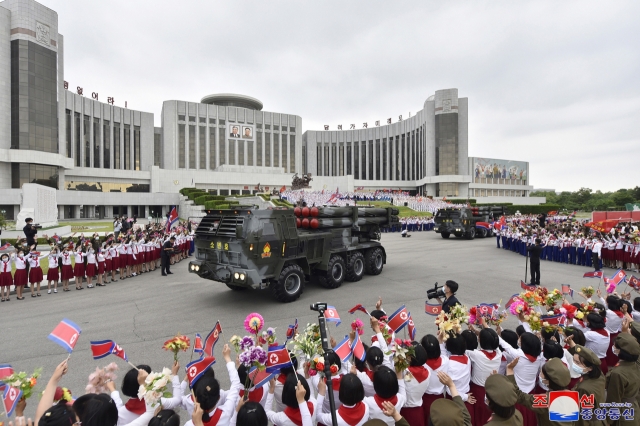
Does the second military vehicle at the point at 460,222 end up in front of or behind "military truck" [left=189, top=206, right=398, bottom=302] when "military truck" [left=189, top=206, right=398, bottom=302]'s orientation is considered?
behind

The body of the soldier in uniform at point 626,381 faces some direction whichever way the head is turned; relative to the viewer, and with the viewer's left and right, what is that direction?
facing away from the viewer and to the left of the viewer

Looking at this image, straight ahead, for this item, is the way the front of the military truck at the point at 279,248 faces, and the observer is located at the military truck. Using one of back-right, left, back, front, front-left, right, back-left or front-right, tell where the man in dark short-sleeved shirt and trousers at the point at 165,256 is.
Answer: right

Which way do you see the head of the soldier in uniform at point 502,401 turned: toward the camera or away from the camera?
away from the camera

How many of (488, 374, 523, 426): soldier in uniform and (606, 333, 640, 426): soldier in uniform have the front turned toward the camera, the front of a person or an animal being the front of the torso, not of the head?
0

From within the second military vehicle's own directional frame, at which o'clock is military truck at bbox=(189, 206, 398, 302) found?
The military truck is roughly at 11 o'clock from the second military vehicle.

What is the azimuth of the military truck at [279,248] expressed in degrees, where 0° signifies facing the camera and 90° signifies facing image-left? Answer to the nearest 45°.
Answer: approximately 45°

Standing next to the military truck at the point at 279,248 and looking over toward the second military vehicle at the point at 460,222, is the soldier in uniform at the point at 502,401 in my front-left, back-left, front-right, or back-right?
back-right

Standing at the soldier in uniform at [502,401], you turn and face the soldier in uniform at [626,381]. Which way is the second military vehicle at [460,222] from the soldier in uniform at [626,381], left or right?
left

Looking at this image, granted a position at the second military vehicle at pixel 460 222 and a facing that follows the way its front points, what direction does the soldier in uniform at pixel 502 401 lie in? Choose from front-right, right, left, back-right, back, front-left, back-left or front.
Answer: front-left

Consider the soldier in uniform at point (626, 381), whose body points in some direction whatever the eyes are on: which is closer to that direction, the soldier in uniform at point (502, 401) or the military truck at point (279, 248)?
the military truck

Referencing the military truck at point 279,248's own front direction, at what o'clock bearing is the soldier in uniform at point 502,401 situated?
The soldier in uniform is roughly at 10 o'clock from the military truck.

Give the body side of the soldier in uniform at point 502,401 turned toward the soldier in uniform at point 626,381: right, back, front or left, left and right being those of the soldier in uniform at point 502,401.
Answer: right

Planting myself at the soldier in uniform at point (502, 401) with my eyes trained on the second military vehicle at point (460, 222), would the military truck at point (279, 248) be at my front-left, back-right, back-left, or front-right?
front-left

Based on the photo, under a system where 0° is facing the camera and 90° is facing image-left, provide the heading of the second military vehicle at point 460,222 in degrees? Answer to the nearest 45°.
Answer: approximately 45°

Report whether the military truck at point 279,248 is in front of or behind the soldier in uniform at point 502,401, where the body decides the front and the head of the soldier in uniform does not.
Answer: in front

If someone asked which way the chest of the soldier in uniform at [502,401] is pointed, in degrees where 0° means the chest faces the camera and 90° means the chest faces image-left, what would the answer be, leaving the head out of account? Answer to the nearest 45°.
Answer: approximately 135°

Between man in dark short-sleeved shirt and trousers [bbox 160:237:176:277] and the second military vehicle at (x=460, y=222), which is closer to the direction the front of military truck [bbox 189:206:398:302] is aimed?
the man in dark short-sleeved shirt and trousers

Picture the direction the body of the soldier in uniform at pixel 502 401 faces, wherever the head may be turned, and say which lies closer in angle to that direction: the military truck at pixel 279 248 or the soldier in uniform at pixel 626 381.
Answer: the military truck

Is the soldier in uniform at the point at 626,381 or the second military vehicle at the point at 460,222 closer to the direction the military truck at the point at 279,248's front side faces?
the soldier in uniform

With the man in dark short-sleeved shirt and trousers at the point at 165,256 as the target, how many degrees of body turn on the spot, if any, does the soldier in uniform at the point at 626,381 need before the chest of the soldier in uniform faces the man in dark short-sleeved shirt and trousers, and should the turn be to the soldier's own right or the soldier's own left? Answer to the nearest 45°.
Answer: approximately 45° to the soldier's own left

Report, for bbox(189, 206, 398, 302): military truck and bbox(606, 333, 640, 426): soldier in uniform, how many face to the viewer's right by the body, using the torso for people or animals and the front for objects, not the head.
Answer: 0

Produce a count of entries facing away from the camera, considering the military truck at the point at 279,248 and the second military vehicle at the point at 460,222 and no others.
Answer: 0

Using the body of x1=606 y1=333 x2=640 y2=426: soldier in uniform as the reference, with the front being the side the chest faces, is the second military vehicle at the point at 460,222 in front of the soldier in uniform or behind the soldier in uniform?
in front
